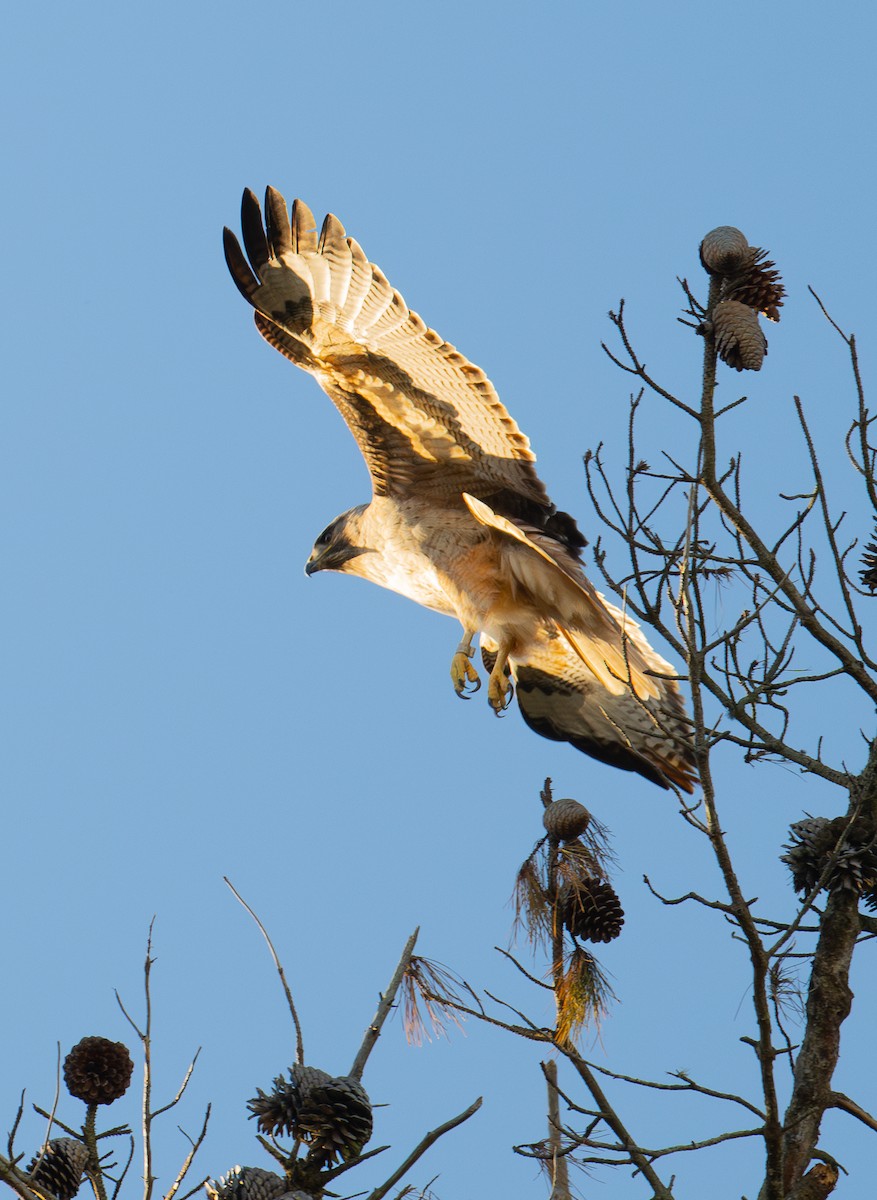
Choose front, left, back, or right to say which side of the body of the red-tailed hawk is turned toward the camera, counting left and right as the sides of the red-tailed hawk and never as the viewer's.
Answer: left
